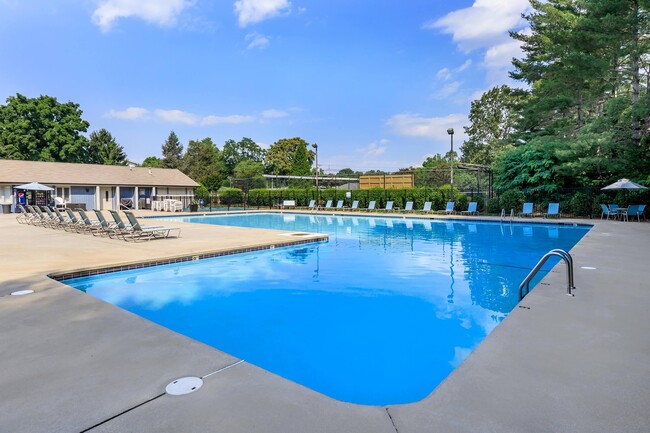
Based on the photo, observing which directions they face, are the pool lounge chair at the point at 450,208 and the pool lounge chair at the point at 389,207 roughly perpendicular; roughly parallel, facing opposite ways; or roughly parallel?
roughly parallel

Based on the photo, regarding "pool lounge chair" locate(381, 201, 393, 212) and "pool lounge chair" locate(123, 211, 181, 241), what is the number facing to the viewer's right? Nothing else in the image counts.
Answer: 1

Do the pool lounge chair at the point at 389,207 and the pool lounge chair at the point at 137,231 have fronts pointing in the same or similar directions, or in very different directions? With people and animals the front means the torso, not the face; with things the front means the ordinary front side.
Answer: very different directions

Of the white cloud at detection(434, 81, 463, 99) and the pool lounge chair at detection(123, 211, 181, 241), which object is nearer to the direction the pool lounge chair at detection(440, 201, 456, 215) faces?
the pool lounge chair

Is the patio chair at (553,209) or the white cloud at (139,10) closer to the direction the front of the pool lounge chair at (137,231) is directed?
the patio chair

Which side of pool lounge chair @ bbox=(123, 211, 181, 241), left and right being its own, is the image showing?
right

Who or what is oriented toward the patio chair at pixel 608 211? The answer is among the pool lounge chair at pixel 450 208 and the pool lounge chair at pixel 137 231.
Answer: the pool lounge chair at pixel 137 231

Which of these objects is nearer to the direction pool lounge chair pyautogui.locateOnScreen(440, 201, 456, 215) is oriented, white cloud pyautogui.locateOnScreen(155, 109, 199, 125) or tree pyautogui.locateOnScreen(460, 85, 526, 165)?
the white cloud

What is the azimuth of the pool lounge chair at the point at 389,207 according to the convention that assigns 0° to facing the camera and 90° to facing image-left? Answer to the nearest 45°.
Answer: approximately 45°

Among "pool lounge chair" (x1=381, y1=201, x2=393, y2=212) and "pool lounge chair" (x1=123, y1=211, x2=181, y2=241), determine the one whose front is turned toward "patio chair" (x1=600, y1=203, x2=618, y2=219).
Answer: "pool lounge chair" (x1=123, y1=211, x2=181, y2=241)

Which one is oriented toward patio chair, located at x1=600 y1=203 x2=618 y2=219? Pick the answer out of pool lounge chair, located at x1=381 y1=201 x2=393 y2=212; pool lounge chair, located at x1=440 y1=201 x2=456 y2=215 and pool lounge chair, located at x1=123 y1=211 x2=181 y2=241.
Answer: pool lounge chair, located at x1=123 y1=211 x2=181 y2=241

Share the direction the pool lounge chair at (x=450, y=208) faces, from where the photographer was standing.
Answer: facing the viewer and to the left of the viewer

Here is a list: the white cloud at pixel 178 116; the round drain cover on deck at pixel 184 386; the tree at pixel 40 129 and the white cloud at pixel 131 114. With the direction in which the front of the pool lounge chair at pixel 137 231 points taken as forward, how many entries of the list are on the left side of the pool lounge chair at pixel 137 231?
3

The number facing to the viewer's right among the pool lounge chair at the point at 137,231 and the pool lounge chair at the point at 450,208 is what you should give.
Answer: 1
